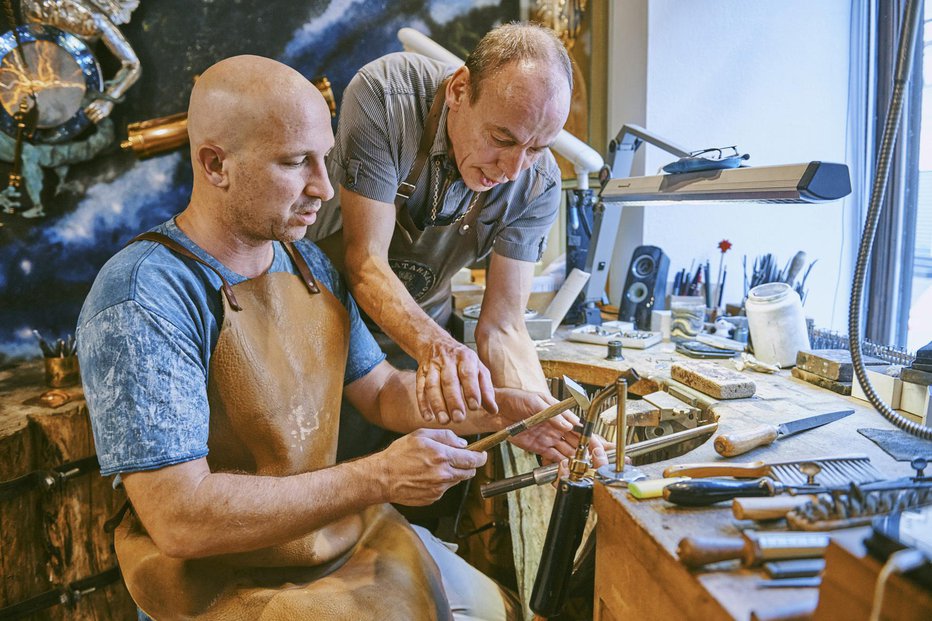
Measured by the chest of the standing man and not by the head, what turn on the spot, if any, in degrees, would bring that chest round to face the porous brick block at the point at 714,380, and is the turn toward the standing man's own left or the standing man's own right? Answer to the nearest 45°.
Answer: approximately 45° to the standing man's own left

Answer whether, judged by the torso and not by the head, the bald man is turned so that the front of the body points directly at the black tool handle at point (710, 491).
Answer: yes

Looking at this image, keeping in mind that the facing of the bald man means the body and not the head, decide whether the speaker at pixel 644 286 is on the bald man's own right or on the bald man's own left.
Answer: on the bald man's own left

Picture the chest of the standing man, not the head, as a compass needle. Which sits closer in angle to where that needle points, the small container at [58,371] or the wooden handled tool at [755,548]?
the wooden handled tool

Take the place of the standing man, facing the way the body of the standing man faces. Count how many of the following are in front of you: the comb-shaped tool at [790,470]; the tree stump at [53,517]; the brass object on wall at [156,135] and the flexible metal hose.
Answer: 2

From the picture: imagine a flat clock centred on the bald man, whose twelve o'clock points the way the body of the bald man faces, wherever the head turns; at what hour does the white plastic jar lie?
The white plastic jar is roughly at 10 o'clock from the bald man.

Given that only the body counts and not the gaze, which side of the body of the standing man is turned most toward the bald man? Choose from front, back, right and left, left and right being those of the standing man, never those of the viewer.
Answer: right

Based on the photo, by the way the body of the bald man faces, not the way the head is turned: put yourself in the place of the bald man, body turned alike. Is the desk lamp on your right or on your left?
on your left

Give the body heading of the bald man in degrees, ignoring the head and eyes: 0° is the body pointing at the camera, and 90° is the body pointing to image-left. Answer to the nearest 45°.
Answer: approximately 315°

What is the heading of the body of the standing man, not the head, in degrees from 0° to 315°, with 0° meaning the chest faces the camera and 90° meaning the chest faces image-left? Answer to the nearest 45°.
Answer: approximately 315°

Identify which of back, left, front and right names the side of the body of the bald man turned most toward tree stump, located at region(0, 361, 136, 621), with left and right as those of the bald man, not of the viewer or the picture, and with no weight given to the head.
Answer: back

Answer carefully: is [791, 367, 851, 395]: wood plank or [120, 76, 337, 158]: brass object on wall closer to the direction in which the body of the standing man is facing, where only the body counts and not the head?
the wood plank

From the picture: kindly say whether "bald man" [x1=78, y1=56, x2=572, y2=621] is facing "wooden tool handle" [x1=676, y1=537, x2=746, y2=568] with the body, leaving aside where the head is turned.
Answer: yes
